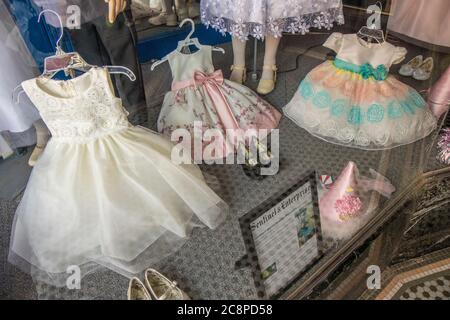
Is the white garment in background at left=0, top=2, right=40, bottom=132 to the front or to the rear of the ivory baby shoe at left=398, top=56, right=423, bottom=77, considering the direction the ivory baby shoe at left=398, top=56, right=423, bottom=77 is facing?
to the front

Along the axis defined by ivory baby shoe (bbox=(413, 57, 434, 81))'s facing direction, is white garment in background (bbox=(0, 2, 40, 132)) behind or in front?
in front

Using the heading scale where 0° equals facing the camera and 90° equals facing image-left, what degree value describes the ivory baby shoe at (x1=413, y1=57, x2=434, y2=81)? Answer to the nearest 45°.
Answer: approximately 45°

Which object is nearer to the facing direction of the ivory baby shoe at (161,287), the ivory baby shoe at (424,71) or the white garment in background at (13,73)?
the ivory baby shoe

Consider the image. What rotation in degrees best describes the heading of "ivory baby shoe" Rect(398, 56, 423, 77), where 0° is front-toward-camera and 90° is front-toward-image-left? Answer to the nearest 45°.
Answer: approximately 45°
